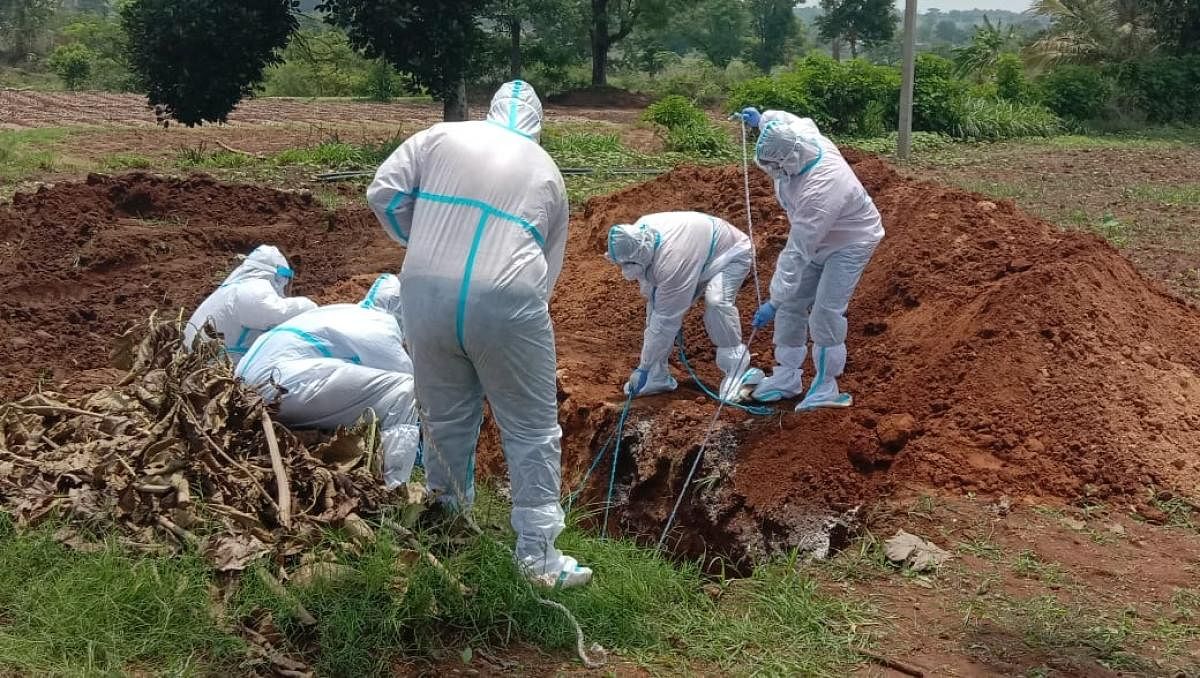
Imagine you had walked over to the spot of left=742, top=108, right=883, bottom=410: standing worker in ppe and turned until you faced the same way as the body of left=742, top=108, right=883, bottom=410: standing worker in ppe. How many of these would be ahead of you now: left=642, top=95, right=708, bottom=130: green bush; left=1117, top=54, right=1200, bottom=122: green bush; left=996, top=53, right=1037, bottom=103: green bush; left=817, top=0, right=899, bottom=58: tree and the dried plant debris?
1

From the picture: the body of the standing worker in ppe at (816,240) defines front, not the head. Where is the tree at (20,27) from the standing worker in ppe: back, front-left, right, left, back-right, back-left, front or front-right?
right

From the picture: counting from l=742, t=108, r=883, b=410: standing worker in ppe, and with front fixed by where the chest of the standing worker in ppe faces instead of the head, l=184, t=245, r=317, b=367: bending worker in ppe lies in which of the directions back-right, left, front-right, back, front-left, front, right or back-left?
front-right

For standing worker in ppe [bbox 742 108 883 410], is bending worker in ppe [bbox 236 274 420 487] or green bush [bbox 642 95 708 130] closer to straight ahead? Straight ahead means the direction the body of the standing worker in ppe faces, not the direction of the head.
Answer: the bending worker in ppe

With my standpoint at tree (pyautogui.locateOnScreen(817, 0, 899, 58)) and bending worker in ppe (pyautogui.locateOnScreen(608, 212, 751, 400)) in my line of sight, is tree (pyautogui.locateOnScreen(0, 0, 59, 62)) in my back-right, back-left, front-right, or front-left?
front-right

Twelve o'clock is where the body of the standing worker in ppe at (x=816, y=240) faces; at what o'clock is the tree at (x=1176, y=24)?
The tree is roughly at 5 o'clock from the standing worker in ppe.

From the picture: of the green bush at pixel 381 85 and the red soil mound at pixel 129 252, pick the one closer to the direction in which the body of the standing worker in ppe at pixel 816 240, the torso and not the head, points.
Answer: the red soil mound

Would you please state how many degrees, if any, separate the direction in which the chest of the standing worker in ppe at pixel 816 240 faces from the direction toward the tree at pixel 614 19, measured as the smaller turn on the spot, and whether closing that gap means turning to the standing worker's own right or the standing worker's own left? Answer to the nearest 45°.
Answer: approximately 135° to the standing worker's own right

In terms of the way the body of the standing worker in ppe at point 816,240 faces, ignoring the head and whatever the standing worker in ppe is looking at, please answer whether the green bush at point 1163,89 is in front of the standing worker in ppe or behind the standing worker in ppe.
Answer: behind

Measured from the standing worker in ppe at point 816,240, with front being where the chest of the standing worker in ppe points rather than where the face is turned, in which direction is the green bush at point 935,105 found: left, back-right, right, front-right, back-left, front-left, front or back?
back-right

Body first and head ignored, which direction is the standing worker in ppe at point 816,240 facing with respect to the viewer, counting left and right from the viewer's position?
facing the viewer and to the left of the viewer

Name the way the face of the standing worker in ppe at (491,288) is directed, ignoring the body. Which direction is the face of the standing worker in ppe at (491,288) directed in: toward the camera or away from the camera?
away from the camera

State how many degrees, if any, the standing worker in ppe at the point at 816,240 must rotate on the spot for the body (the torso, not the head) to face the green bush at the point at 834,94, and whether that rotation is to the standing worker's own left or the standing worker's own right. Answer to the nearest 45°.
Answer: approximately 135° to the standing worker's own right

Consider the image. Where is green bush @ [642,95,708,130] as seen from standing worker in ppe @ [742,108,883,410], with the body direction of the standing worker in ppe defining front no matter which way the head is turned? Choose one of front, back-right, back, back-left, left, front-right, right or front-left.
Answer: back-right

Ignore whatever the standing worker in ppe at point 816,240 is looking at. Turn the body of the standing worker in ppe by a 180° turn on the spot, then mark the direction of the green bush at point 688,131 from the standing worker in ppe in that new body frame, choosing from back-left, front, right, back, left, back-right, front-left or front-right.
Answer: front-left
